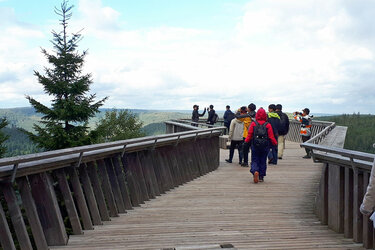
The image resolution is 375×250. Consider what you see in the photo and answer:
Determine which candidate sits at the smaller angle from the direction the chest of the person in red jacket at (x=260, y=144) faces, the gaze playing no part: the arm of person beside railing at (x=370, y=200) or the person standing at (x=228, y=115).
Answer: the person standing

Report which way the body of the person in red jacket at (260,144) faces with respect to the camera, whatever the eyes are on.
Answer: away from the camera

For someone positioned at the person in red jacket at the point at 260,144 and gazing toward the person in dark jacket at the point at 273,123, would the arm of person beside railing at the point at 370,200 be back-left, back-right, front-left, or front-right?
back-right

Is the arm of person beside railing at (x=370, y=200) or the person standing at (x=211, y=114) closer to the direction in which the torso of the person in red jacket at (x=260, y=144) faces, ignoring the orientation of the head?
the person standing

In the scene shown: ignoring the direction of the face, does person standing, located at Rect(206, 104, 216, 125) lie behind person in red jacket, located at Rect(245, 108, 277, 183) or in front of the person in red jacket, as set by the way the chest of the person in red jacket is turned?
in front

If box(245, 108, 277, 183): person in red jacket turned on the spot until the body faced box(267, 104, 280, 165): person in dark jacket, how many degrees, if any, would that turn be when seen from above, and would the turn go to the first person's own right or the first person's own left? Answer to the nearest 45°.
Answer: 0° — they already face them
